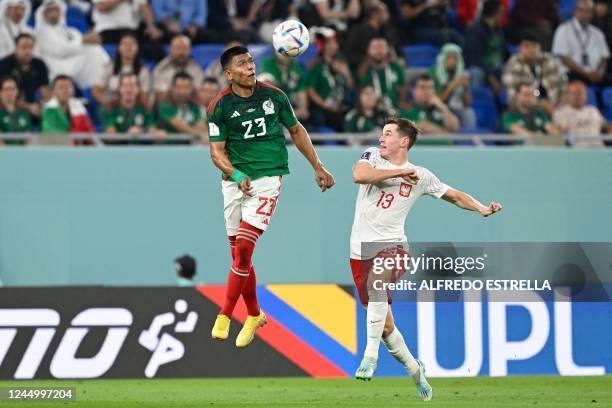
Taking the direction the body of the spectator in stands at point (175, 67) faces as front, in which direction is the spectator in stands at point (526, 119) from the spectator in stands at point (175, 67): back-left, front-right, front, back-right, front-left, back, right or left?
left

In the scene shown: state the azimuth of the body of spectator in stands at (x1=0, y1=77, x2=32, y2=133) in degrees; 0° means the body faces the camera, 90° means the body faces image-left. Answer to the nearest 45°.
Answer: approximately 0°

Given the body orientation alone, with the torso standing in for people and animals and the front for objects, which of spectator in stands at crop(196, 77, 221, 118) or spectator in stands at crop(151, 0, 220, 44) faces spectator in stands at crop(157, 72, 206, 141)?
spectator in stands at crop(151, 0, 220, 44)

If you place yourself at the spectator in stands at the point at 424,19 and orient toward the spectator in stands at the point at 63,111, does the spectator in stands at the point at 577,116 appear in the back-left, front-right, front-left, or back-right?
back-left

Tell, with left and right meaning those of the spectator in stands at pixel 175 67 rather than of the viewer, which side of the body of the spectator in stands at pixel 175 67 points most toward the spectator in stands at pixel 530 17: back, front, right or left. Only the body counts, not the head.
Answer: left

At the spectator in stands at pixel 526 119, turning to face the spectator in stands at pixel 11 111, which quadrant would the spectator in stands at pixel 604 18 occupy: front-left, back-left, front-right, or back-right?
back-right

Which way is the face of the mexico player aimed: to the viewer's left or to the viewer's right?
to the viewer's right

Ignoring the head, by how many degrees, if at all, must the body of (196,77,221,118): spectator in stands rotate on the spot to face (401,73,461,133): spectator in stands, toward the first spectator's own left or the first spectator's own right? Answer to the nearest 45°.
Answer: approximately 90° to the first spectator's own left

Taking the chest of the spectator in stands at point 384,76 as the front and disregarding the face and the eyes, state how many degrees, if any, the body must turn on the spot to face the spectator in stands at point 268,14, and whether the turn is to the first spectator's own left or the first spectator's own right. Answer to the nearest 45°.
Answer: approximately 135° to the first spectator's own right

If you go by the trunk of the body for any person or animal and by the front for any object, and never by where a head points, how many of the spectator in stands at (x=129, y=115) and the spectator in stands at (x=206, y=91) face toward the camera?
2
